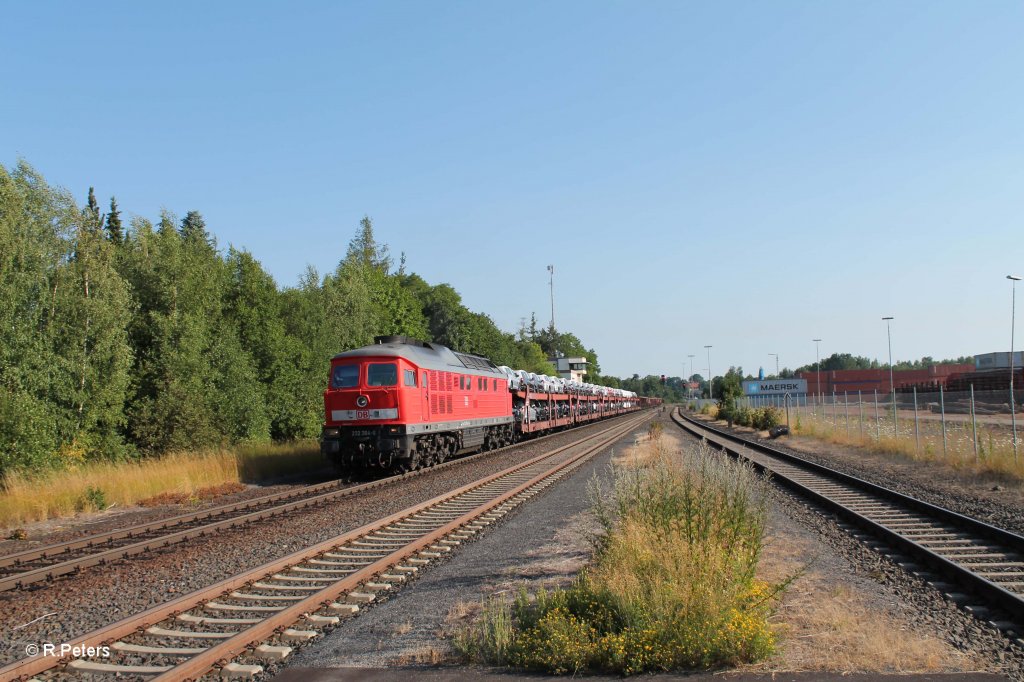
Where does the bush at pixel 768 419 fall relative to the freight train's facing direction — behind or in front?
behind

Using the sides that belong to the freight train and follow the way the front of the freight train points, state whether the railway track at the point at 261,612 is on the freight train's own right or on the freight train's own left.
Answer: on the freight train's own left

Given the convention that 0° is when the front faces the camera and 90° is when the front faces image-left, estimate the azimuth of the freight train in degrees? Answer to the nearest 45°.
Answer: approximately 45°

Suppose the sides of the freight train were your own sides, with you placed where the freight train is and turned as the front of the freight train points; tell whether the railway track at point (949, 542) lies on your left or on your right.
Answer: on your left
